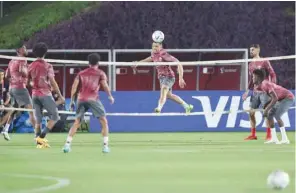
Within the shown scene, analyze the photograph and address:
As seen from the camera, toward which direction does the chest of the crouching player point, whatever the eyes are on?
to the viewer's left

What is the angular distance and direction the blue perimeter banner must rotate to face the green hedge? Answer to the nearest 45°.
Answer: approximately 135° to its right

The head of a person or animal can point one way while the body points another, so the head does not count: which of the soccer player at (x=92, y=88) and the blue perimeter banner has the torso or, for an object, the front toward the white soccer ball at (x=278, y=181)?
the blue perimeter banner

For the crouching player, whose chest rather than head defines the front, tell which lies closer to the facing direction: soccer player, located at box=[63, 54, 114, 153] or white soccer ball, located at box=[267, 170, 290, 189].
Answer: the soccer player

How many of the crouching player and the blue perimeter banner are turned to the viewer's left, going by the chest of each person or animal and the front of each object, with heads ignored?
1

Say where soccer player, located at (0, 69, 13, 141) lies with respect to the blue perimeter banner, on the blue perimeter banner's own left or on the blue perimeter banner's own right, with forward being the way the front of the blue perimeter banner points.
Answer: on the blue perimeter banner's own right

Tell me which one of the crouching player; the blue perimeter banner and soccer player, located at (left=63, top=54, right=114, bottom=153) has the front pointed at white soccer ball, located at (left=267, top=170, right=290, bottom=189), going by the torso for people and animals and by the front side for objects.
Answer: the blue perimeter banner

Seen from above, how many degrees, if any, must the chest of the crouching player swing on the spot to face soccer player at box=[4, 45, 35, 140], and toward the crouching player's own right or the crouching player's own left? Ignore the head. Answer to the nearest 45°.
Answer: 0° — they already face them
